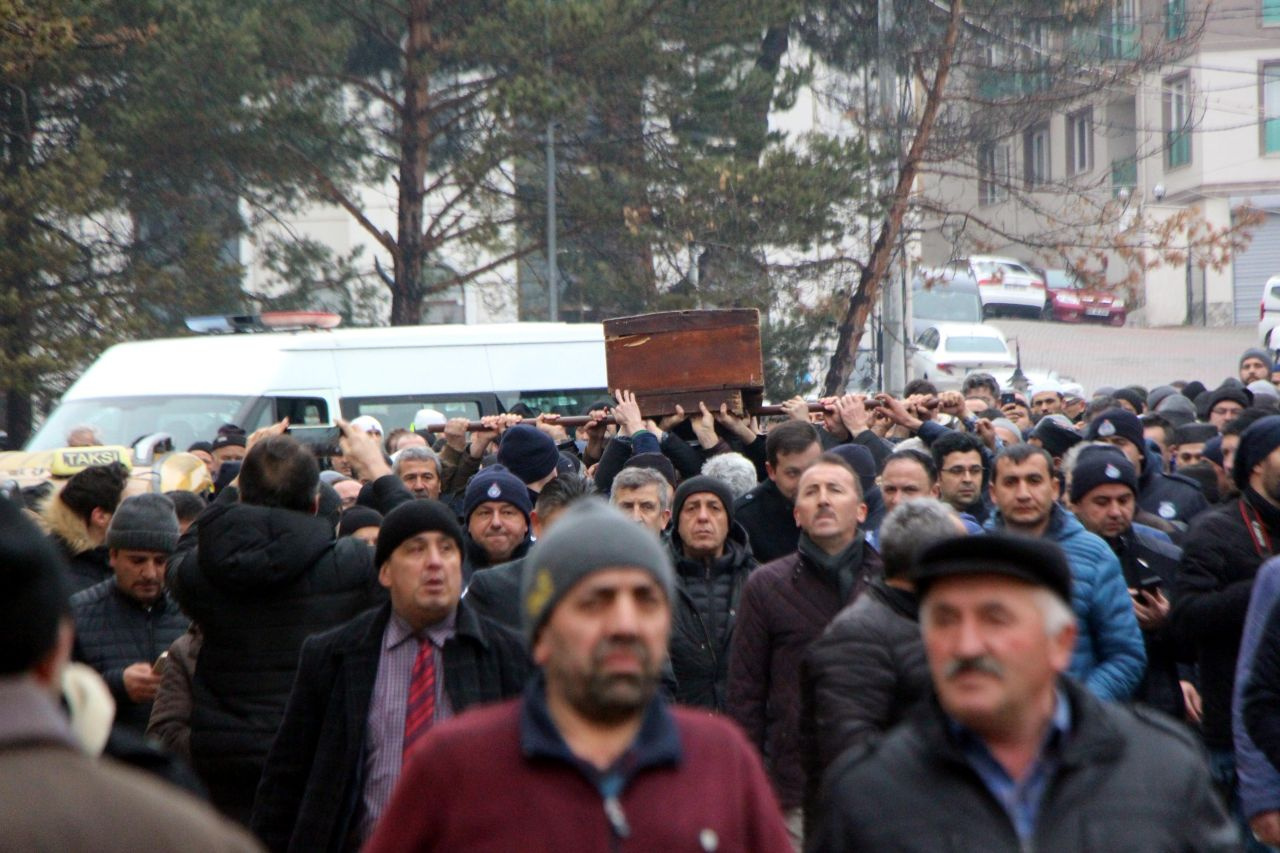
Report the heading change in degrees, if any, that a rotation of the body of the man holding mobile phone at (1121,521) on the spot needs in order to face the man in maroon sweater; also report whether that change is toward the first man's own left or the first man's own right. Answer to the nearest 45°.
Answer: approximately 45° to the first man's own right

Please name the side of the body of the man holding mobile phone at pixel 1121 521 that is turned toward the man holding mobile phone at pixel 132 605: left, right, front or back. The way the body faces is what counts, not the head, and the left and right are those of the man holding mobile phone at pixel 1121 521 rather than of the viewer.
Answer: right

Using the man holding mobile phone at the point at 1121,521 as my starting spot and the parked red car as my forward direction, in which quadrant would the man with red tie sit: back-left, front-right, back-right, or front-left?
back-left

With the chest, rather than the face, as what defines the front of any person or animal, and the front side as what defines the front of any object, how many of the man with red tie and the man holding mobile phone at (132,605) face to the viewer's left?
0

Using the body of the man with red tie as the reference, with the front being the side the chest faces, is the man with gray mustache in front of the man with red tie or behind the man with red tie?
in front
